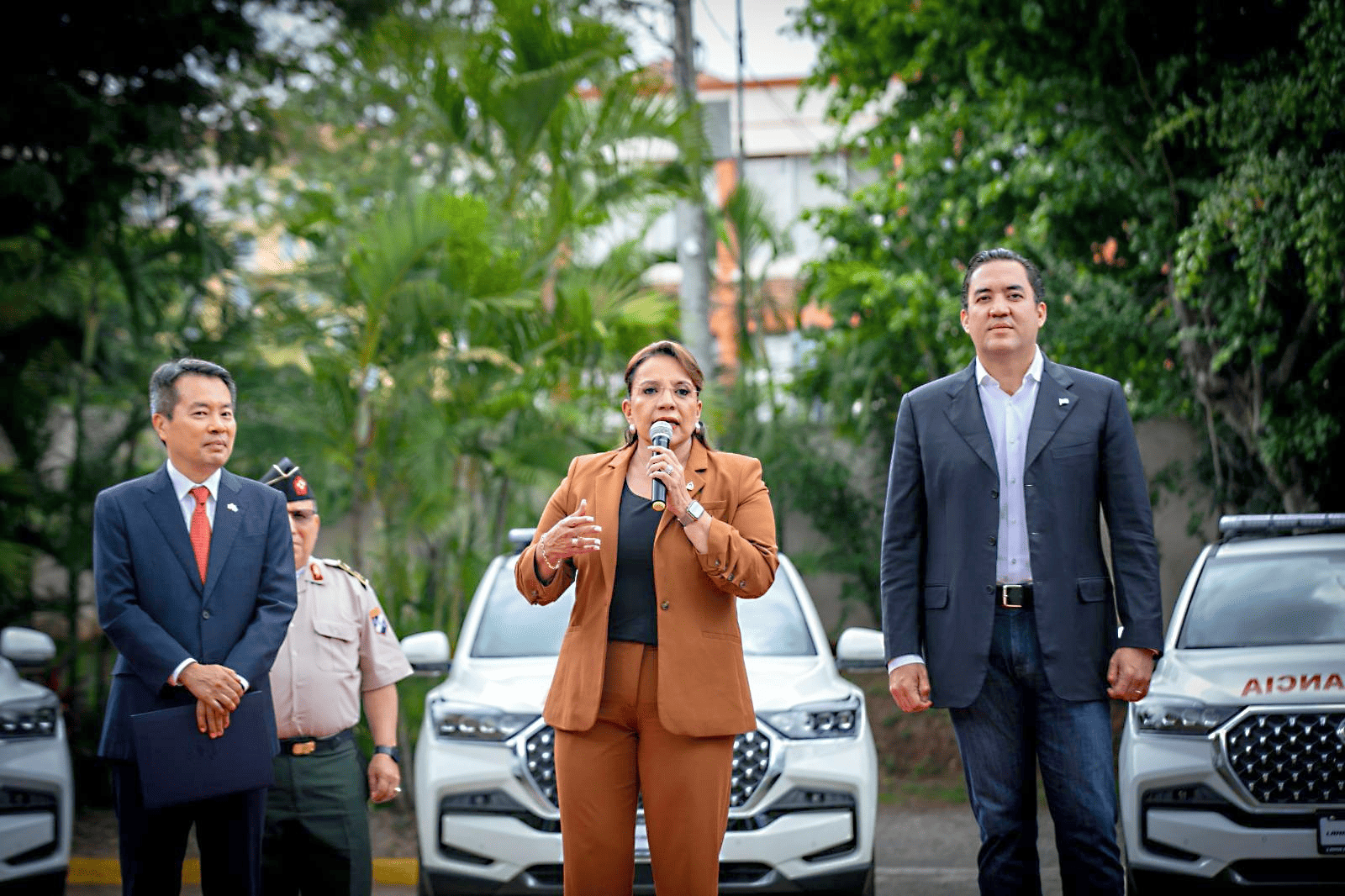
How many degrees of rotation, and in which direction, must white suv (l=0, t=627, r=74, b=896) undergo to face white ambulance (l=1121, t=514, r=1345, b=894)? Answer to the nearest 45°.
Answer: approximately 45° to its left

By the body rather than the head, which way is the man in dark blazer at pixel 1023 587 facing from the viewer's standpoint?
toward the camera

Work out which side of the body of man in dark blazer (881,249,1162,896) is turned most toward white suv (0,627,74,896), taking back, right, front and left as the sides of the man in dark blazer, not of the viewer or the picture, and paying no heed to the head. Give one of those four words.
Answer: right

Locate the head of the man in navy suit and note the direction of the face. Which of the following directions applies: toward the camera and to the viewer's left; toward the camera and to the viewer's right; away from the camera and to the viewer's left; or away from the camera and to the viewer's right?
toward the camera and to the viewer's right

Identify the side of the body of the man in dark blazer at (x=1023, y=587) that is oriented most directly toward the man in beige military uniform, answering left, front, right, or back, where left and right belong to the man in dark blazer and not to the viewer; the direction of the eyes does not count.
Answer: right

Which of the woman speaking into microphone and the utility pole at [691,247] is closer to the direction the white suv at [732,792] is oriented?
the woman speaking into microphone

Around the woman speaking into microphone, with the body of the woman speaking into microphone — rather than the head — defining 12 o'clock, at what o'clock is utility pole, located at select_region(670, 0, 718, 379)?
The utility pole is roughly at 6 o'clock from the woman speaking into microphone.

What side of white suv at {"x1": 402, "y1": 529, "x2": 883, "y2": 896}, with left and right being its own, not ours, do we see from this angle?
front

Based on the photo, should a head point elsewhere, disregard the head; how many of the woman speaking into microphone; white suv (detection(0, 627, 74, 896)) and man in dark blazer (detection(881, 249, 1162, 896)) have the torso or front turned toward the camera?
3

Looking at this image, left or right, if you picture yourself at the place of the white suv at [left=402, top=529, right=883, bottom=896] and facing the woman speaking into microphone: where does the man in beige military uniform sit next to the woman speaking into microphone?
right

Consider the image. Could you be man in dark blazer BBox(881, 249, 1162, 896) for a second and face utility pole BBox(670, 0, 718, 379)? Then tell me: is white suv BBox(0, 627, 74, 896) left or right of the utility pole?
left
